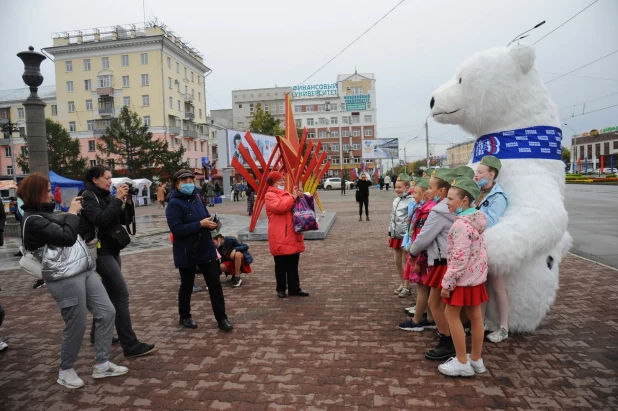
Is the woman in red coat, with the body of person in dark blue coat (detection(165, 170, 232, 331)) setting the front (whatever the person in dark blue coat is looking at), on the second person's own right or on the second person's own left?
on the second person's own left

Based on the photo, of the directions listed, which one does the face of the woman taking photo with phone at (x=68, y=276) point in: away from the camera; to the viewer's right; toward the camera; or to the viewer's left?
to the viewer's right

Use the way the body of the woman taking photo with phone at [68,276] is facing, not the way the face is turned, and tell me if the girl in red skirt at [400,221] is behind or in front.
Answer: in front

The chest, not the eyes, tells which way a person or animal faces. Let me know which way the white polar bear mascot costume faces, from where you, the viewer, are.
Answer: facing to the left of the viewer

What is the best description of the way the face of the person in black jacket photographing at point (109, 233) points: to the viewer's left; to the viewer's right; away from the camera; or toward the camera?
to the viewer's right

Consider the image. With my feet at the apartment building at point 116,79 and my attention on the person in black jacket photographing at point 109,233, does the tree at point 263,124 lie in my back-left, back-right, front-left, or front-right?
front-left

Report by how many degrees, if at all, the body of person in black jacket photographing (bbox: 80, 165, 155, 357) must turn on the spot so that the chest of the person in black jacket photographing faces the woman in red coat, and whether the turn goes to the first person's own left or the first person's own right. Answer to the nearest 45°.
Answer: approximately 45° to the first person's own left

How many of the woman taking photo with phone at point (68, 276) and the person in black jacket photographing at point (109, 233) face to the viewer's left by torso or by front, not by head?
0

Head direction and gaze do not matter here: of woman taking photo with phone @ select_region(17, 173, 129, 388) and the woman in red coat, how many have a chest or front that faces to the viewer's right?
2

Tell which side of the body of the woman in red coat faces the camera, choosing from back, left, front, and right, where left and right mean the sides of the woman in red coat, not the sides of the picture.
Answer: right

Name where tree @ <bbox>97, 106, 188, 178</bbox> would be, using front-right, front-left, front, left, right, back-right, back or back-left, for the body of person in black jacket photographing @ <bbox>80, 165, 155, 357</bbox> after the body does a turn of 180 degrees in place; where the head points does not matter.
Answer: right

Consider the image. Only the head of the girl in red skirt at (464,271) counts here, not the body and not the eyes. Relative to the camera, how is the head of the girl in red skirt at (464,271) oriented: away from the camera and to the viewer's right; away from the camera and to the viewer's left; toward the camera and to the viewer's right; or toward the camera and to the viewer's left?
toward the camera and to the viewer's left

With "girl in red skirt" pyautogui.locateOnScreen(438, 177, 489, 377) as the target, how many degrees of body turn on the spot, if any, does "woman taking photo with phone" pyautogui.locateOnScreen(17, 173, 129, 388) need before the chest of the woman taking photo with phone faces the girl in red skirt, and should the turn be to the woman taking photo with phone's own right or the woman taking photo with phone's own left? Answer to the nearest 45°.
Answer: approximately 45° to the woman taking photo with phone's own right

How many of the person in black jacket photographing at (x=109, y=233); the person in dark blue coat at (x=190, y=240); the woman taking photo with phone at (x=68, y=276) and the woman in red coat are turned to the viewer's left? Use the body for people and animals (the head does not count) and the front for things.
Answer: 0
